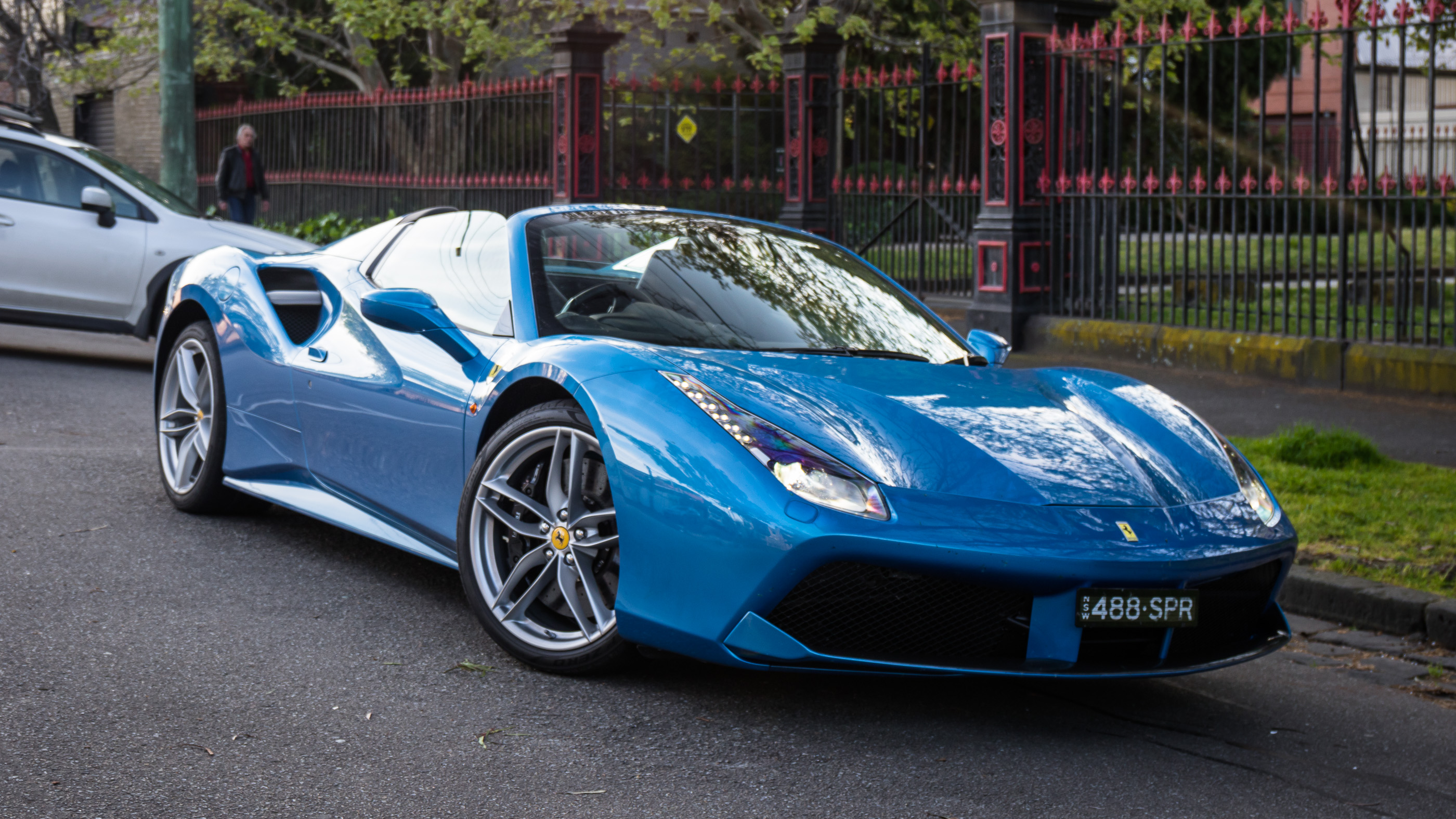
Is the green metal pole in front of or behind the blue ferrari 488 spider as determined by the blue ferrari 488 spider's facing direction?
behind

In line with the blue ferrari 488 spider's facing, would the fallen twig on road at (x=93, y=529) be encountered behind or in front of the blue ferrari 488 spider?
behind

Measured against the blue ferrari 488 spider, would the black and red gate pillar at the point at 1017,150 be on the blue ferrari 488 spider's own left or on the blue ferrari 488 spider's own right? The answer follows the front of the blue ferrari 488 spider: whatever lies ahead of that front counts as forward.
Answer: on the blue ferrari 488 spider's own left

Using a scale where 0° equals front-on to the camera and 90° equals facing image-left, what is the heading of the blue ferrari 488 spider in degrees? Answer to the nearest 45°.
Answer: approximately 315°

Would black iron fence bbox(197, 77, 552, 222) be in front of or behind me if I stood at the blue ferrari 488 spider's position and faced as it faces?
behind

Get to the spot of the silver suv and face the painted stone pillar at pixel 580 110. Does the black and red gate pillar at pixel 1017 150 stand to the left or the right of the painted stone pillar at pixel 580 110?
right

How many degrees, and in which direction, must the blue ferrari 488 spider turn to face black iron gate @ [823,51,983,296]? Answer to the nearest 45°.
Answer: approximately 135° to its left

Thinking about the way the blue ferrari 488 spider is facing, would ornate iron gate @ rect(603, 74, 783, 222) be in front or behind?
behind

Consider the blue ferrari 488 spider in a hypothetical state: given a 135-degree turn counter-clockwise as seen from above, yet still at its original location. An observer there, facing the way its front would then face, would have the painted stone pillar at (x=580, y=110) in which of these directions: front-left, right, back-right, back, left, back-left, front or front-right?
front

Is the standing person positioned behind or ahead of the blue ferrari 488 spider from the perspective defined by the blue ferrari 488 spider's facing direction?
behind
